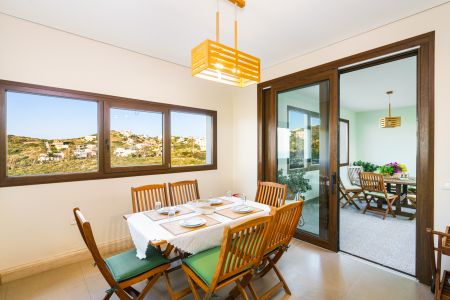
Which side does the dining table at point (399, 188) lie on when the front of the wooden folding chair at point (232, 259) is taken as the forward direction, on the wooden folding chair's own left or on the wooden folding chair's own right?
on the wooden folding chair's own right

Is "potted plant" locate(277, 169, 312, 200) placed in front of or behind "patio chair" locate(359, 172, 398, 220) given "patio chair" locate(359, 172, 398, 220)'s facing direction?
behind

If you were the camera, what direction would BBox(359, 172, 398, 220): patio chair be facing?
facing away from the viewer and to the right of the viewer

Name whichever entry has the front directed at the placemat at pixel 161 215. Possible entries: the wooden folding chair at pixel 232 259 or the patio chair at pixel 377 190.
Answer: the wooden folding chair

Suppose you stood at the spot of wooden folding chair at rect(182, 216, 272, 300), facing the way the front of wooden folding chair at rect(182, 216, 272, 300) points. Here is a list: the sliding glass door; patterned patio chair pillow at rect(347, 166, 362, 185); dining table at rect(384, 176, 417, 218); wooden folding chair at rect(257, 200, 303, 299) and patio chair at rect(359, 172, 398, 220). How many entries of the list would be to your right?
5

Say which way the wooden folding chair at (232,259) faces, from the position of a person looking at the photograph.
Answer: facing away from the viewer and to the left of the viewer

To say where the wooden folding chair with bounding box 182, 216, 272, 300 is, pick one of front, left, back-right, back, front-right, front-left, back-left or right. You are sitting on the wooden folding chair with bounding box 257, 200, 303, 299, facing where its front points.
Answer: left

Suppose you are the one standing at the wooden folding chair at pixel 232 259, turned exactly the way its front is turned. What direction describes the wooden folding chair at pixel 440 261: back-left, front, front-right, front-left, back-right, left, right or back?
back-right

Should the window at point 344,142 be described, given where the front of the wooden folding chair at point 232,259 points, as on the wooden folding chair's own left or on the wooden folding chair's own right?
on the wooden folding chair's own right

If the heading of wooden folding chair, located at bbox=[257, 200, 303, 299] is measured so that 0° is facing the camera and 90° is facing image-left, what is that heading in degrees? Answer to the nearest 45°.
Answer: approximately 135°

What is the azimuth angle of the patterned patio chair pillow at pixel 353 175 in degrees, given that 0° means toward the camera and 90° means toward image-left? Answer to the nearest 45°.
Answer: approximately 315°

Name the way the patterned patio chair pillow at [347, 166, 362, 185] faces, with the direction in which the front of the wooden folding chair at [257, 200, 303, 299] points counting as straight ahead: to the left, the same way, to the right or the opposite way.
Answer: the opposite way

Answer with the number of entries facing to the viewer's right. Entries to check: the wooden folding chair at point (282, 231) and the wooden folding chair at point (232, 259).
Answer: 0

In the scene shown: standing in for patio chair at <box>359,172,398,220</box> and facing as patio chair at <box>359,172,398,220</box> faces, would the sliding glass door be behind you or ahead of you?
behind
